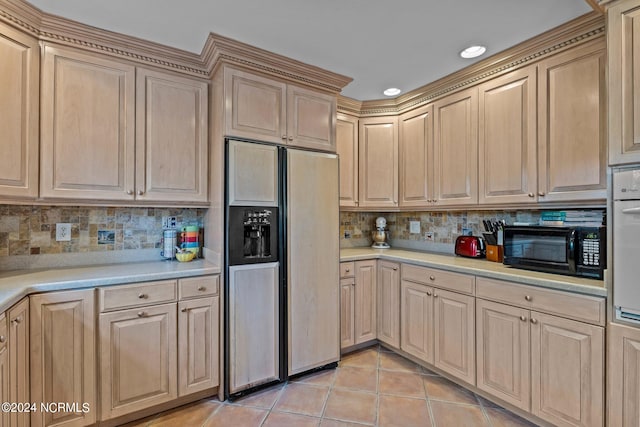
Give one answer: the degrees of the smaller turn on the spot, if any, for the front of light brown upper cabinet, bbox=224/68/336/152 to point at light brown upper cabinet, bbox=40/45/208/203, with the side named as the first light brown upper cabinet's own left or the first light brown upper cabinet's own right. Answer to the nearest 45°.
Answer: approximately 135° to the first light brown upper cabinet's own right

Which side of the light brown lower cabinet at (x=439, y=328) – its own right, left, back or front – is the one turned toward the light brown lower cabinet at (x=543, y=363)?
left

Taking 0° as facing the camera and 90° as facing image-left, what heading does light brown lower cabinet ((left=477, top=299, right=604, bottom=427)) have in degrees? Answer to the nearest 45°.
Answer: approximately 45°

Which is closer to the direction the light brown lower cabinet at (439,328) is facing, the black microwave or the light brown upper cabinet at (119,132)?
the light brown upper cabinet

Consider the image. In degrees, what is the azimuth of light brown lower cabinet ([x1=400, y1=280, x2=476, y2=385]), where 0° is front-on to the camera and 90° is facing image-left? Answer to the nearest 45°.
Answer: approximately 45°

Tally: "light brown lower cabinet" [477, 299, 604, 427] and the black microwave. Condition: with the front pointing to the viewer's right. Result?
0

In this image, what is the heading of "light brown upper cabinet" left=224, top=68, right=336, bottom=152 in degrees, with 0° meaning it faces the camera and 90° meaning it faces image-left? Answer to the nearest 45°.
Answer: approximately 315°

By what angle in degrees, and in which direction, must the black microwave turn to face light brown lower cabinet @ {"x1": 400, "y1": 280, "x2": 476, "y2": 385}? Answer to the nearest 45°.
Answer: approximately 45° to its right
